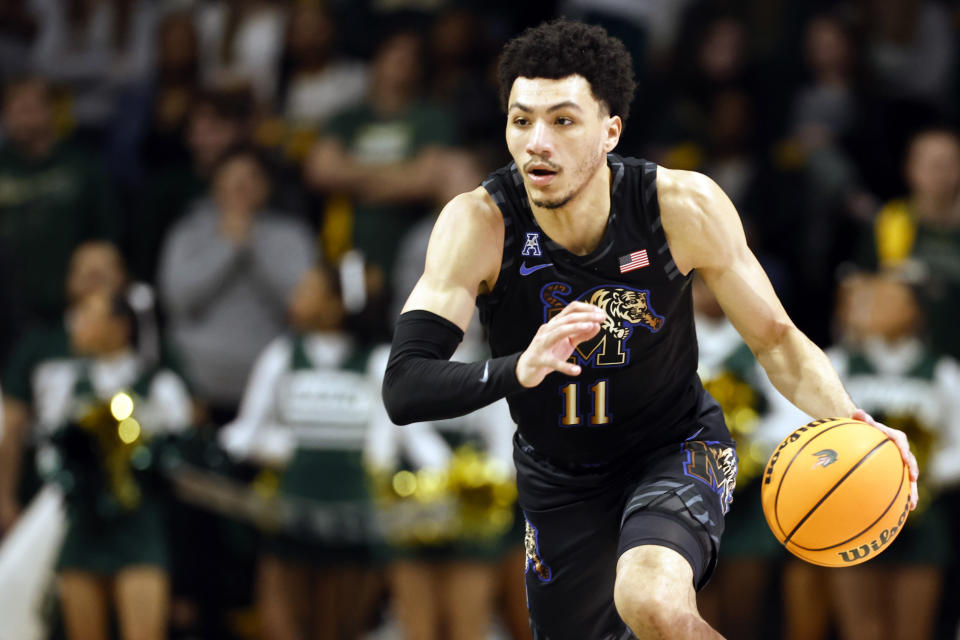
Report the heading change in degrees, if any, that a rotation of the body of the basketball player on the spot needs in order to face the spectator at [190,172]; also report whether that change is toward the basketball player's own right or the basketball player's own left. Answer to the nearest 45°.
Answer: approximately 135° to the basketball player's own right

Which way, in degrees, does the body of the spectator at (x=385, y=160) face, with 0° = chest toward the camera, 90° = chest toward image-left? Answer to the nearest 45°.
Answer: approximately 0°

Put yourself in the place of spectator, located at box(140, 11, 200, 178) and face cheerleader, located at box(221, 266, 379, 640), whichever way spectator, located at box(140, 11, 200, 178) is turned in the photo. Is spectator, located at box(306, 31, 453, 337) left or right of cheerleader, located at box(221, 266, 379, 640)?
left

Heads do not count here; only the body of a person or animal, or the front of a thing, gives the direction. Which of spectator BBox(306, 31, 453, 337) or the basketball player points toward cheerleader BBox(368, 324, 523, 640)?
spectator BBox(306, 31, 453, 337)

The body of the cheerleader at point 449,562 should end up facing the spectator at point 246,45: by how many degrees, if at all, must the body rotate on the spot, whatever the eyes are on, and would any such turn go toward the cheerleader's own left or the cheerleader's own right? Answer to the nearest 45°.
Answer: approximately 135° to the cheerleader's own right

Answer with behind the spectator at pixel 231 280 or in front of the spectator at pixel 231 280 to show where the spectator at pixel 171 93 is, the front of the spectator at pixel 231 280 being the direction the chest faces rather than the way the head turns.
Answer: behind

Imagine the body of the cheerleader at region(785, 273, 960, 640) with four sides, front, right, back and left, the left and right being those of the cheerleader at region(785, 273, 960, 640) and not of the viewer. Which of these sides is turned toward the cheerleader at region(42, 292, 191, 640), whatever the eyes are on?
right

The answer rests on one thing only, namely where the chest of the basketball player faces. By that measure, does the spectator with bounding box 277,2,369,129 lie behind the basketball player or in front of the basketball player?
behind

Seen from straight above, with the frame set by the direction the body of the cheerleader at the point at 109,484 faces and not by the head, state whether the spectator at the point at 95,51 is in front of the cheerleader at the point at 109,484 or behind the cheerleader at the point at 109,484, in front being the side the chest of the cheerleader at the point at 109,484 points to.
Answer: behind

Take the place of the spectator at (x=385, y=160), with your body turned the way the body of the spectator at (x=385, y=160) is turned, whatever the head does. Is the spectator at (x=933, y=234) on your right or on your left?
on your left
